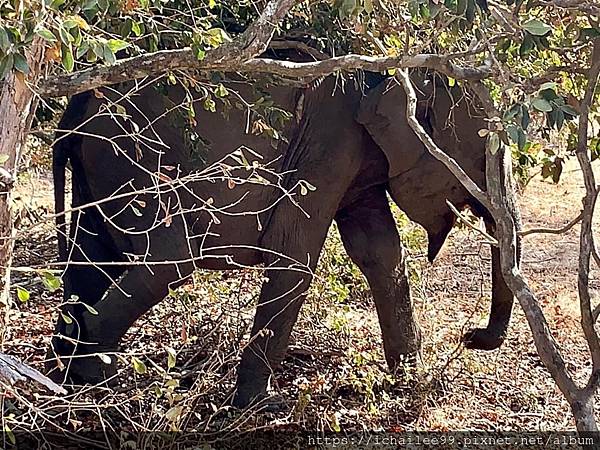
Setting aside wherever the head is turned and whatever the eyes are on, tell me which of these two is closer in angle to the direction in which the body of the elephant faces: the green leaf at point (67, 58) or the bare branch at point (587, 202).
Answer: the bare branch

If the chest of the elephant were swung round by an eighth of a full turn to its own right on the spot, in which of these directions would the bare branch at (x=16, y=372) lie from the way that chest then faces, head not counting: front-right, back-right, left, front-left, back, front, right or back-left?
back-right

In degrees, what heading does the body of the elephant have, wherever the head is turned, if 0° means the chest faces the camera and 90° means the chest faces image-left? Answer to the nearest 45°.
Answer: approximately 270°

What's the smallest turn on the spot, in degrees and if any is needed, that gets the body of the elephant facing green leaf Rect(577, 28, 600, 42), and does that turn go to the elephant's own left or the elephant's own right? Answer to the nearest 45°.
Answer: approximately 45° to the elephant's own right

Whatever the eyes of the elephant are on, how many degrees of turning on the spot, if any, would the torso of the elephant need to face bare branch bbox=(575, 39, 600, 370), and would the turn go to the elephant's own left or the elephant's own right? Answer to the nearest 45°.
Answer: approximately 45° to the elephant's own right
